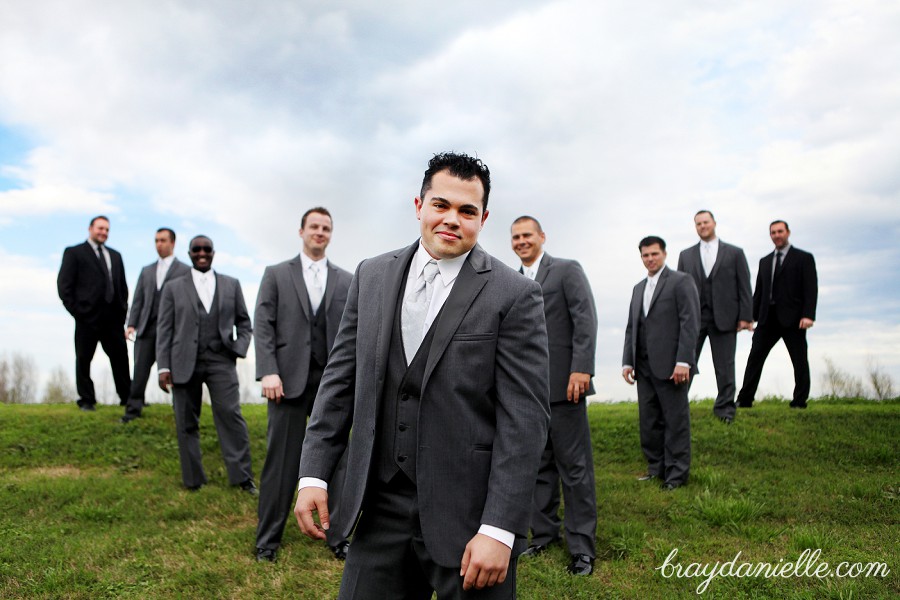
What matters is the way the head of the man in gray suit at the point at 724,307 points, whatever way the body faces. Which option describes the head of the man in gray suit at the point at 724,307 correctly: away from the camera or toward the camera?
toward the camera

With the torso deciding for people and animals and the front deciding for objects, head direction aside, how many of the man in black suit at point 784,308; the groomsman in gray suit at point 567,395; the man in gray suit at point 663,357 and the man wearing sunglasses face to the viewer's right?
0

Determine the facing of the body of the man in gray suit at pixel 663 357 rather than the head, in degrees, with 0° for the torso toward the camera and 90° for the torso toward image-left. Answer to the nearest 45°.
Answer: approximately 45°

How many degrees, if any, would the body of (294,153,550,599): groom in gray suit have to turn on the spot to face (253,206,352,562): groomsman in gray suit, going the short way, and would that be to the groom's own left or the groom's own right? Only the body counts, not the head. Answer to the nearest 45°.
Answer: approximately 135° to the groom's own right

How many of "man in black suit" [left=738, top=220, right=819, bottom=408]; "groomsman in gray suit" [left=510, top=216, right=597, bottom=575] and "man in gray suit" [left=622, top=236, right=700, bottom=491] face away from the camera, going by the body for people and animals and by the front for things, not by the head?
0

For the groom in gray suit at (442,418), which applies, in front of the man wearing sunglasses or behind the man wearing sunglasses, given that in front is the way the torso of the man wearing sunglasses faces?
in front

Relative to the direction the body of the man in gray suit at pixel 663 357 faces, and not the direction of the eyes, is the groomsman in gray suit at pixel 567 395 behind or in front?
in front

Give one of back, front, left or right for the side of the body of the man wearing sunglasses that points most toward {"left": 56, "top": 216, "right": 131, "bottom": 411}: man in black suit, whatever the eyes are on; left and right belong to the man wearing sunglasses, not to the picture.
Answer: back

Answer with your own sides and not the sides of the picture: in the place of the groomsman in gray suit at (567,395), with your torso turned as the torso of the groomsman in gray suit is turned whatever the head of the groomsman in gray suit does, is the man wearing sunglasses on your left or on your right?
on your right

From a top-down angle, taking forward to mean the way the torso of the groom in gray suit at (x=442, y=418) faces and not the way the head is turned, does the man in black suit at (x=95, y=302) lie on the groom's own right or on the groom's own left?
on the groom's own right

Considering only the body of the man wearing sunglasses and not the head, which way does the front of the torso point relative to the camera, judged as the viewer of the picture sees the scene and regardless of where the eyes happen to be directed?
toward the camera

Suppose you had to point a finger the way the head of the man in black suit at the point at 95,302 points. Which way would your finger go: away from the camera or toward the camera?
toward the camera

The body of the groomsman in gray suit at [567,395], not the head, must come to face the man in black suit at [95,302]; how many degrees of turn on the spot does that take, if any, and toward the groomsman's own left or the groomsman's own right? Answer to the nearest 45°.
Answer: approximately 90° to the groomsman's own right

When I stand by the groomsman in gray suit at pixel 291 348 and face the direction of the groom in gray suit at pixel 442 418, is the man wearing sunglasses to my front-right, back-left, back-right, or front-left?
back-right

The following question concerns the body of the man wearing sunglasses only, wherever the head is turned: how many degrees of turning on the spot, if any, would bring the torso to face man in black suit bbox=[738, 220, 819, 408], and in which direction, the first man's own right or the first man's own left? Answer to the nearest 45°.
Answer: approximately 90° to the first man's own left

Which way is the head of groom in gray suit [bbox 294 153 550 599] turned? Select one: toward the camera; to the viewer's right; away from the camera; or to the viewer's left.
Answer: toward the camera

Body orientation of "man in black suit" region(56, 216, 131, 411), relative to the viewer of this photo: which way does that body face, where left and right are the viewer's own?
facing the viewer and to the right of the viewer
